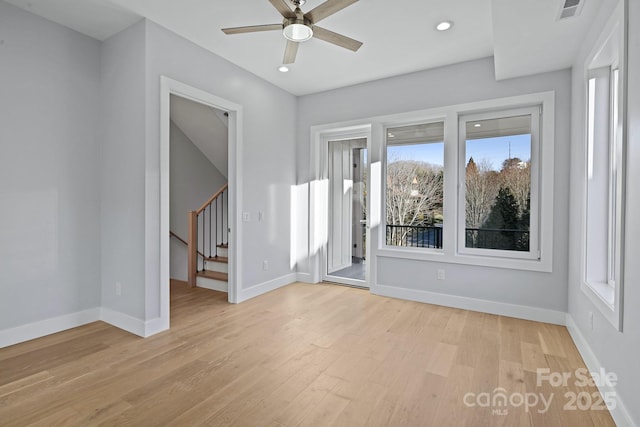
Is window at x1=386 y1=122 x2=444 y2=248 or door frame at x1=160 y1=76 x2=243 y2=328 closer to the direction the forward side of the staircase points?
the door frame

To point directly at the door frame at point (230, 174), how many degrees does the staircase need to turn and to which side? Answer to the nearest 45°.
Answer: approximately 45° to its left

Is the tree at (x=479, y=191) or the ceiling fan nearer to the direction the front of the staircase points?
the ceiling fan

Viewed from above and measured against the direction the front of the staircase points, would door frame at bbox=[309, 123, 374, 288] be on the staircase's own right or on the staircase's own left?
on the staircase's own left

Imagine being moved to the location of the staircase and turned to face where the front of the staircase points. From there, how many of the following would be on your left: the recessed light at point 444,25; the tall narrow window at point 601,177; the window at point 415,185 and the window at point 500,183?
4

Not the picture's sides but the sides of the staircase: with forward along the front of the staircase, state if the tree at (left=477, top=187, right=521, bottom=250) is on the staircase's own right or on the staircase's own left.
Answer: on the staircase's own left

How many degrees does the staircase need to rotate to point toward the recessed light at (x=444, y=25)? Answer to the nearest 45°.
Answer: approximately 90° to its left

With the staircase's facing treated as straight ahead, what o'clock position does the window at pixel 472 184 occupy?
The window is roughly at 9 o'clock from the staircase.

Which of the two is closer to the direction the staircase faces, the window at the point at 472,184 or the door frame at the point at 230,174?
the door frame

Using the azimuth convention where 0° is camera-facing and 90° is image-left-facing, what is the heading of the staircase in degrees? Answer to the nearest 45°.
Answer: approximately 45°

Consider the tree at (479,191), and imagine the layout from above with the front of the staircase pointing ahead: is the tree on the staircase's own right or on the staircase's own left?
on the staircase's own left

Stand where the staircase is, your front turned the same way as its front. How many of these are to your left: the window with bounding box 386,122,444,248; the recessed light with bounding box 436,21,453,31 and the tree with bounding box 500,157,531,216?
3

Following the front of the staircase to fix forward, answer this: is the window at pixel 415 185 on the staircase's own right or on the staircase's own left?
on the staircase's own left
